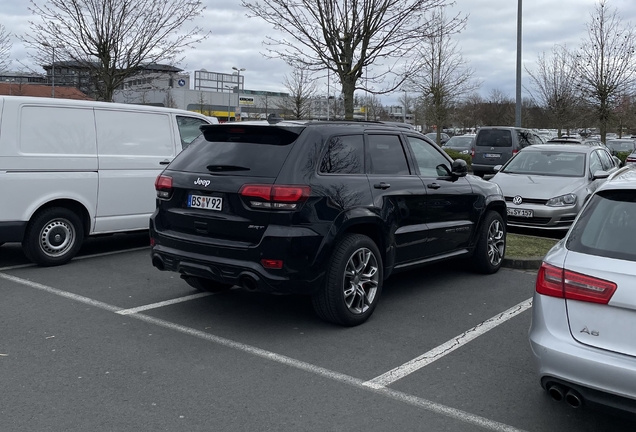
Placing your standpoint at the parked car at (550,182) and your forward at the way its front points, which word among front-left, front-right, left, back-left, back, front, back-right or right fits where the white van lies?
front

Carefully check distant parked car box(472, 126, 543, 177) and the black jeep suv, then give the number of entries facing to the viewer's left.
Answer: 0

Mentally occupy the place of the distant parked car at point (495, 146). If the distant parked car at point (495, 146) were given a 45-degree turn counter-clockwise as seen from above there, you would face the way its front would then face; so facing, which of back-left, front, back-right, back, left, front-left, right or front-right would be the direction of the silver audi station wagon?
back

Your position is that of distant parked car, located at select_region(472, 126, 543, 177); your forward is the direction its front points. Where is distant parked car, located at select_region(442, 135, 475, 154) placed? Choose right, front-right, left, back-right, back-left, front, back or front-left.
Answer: front-left

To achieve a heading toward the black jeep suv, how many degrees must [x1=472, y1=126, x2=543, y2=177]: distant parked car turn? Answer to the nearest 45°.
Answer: approximately 135° to its right

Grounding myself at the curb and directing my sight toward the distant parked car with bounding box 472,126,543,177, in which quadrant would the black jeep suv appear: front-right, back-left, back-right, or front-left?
back-left

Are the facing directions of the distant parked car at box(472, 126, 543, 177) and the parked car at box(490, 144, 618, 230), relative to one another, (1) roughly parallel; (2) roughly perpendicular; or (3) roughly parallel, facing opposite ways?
roughly parallel, facing opposite ways

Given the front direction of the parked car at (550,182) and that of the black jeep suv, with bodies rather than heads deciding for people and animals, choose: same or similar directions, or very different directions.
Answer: very different directions

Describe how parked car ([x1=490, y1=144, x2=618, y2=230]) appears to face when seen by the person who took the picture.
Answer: facing the viewer and to the left of the viewer

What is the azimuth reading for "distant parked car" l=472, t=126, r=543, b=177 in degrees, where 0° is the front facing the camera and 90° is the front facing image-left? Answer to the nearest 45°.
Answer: approximately 225°

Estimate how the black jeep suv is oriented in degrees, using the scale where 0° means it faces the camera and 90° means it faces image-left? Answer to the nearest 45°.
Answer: approximately 225°

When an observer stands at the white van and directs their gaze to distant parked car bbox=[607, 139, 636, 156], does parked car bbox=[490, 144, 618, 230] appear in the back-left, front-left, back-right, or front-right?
front-right

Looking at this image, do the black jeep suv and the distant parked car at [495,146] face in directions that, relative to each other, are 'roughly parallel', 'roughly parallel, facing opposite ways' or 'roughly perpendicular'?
roughly parallel

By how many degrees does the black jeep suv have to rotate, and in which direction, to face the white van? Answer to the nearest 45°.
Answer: approximately 90° to its left

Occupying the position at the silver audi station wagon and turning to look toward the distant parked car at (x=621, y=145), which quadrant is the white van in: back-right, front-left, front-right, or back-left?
front-left
